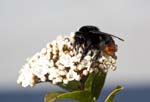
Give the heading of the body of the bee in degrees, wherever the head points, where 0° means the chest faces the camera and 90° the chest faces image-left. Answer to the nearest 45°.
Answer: approximately 90°

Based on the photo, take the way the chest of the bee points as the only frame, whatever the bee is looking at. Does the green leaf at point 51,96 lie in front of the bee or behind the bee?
in front
